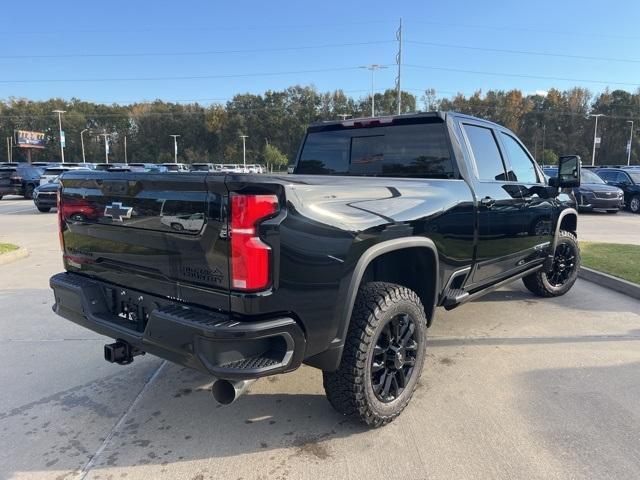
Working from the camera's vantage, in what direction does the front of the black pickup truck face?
facing away from the viewer and to the right of the viewer
